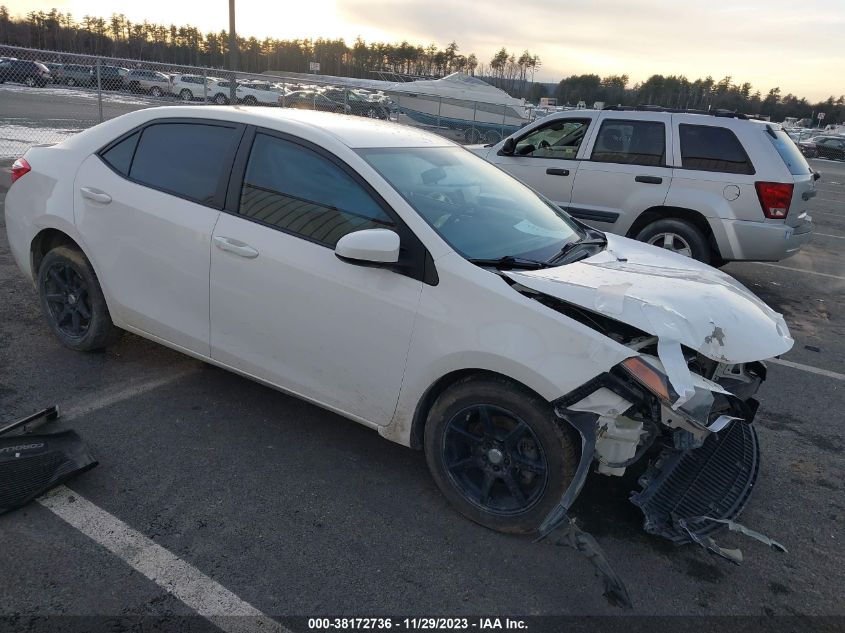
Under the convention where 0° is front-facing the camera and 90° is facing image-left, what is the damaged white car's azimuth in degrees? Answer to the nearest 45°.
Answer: approximately 315°

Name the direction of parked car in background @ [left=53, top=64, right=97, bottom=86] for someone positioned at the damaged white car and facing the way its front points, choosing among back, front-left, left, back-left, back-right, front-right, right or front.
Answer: back

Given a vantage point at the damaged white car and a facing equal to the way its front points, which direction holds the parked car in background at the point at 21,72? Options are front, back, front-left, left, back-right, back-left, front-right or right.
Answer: back

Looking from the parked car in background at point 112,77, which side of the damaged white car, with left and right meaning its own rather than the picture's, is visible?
back

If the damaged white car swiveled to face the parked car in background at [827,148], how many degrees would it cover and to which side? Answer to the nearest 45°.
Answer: approximately 90° to its left

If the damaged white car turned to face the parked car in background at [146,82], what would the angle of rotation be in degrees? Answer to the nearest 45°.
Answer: approximately 180°

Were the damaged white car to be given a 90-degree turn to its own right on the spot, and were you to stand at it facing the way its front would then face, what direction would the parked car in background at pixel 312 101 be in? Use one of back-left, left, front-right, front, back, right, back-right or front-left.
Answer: back-right

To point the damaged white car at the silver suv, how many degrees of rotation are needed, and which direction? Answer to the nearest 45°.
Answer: approximately 90° to its left
